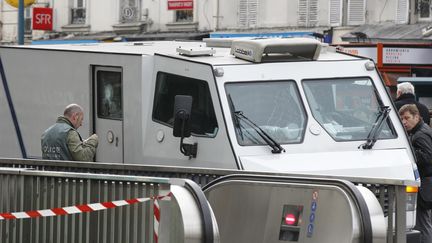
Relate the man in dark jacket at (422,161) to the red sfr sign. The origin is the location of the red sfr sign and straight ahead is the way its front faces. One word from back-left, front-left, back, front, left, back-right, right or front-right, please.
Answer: front

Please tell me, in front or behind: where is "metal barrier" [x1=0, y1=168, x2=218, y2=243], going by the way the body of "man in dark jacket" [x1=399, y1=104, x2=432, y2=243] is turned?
in front

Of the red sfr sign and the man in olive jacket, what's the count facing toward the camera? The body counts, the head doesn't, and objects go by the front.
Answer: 1

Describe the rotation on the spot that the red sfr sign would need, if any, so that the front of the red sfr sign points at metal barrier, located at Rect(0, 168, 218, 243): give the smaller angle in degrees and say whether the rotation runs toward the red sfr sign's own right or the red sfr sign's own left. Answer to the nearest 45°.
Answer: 0° — it already faces it

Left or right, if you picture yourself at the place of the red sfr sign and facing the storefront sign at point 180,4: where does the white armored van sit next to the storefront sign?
right

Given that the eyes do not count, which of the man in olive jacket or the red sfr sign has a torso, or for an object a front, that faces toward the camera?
the red sfr sign

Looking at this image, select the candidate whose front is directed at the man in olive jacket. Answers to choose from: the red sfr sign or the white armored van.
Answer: the red sfr sign

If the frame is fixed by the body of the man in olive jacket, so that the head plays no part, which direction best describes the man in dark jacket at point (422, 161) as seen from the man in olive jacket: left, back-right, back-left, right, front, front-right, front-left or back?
front-right

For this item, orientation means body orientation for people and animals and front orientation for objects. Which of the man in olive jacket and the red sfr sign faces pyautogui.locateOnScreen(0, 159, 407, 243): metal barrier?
the red sfr sign

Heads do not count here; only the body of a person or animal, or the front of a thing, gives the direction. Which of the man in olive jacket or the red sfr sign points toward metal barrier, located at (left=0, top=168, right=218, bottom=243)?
the red sfr sign

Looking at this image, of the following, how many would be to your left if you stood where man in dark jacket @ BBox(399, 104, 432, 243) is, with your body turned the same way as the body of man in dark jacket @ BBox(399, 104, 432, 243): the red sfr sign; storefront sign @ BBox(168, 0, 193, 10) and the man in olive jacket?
0

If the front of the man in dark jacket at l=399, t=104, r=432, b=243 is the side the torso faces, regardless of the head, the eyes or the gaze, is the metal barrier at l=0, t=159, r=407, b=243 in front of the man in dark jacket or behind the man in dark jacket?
in front

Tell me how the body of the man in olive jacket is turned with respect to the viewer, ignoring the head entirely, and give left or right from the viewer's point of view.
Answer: facing away from the viewer and to the right of the viewer

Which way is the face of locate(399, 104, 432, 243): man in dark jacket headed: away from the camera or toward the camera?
toward the camera

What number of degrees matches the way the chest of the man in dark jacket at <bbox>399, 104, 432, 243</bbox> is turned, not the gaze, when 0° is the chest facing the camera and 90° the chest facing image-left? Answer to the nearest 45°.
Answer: approximately 45°

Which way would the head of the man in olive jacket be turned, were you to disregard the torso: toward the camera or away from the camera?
away from the camera

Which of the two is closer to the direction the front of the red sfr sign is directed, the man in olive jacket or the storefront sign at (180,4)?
the man in olive jacket

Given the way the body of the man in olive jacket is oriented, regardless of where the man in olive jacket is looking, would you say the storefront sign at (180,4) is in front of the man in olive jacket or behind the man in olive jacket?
in front

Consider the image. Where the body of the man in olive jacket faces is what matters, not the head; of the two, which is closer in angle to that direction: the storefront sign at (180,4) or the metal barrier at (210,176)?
the storefront sign

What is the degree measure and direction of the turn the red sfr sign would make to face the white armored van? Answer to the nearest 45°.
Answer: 0° — it already faces it

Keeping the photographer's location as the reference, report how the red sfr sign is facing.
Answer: facing the viewer
